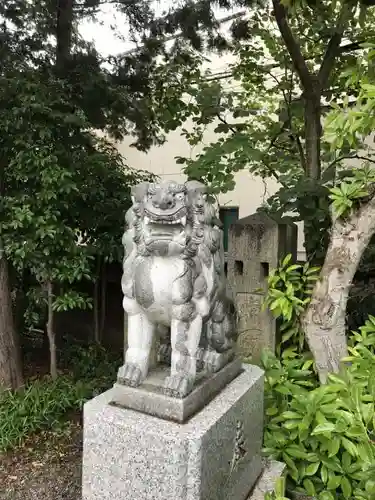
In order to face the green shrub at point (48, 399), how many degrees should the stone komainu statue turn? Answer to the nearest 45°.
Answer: approximately 90° to its right

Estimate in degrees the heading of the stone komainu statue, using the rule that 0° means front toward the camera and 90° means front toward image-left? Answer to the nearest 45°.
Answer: approximately 45°
